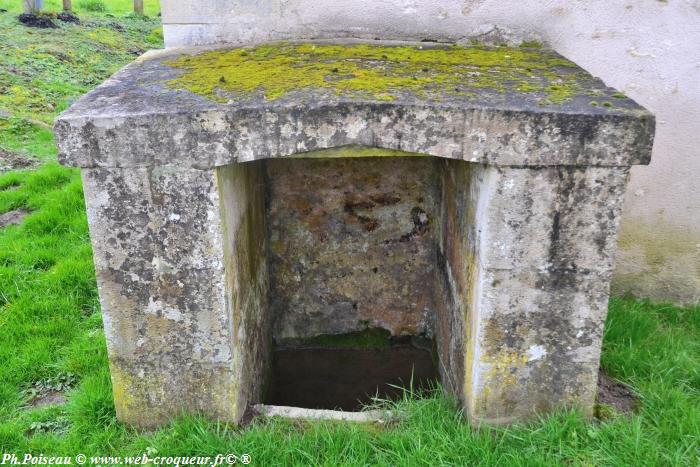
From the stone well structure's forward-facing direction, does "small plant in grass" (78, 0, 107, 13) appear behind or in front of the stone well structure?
behind

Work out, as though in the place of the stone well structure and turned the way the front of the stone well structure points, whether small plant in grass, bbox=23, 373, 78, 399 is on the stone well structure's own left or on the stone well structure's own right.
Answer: on the stone well structure's own right

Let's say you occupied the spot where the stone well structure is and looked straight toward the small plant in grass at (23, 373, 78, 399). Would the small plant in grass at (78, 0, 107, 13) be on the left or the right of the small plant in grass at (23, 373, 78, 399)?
right

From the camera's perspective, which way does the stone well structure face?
toward the camera

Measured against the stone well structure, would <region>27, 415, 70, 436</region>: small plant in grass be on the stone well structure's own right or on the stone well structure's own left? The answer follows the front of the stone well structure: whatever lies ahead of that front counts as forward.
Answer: on the stone well structure's own right
